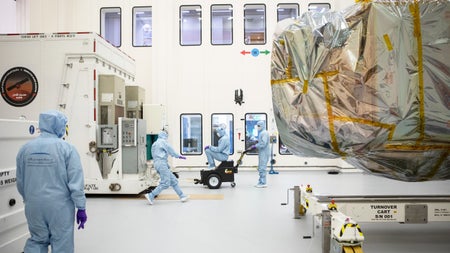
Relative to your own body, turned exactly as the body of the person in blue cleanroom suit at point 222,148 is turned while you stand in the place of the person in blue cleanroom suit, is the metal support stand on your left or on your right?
on your left

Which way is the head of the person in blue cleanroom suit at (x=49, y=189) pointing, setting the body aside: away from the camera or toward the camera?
away from the camera

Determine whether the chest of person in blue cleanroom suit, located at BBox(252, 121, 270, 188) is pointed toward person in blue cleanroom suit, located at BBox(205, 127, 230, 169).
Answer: yes

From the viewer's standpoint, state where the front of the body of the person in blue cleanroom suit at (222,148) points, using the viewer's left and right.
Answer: facing to the left of the viewer

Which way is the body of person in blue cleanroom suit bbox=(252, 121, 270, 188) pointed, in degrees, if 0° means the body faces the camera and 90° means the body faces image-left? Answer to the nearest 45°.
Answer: approximately 90°

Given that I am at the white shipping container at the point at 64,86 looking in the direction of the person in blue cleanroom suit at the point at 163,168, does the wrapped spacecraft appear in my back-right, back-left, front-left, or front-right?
front-right

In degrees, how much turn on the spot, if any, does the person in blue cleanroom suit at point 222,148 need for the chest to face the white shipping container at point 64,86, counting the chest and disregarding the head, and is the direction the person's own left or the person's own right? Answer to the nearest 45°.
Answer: approximately 45° to the person's own left

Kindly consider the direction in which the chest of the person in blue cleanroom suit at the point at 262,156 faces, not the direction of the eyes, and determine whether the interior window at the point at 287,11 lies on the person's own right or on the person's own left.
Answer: on the person's own right

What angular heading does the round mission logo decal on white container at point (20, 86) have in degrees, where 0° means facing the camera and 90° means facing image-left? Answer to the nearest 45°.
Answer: approximately 0°

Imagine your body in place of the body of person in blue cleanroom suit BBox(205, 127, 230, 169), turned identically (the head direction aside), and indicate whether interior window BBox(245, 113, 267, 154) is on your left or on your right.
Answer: on your right

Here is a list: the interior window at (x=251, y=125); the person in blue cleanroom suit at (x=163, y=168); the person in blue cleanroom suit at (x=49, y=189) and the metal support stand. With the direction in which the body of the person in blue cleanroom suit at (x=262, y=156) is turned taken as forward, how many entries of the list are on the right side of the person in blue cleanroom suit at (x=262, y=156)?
1

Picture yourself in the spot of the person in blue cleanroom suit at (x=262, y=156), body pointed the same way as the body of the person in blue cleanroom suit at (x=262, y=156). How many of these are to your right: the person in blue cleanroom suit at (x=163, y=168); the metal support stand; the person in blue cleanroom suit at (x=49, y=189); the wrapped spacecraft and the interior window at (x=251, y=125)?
1

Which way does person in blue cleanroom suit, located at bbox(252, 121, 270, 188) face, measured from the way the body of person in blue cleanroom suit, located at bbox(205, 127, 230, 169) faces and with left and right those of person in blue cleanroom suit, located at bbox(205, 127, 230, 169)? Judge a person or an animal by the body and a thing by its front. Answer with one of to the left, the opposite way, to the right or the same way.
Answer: the same way

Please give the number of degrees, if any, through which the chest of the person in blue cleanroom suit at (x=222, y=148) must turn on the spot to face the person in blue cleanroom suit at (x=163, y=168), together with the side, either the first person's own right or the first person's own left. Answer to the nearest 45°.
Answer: approximately 45° to the first person's own left

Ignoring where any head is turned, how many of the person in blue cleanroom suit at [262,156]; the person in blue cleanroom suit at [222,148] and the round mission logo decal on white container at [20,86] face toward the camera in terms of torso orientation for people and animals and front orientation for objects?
1
